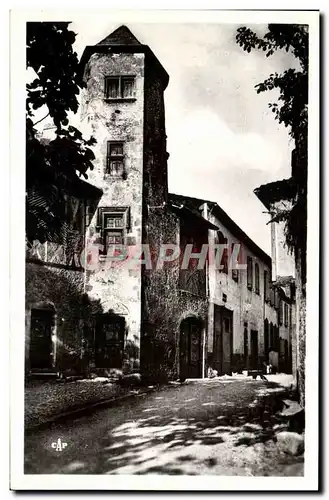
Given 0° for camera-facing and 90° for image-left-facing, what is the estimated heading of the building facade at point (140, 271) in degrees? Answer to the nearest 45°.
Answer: approximately 0°
